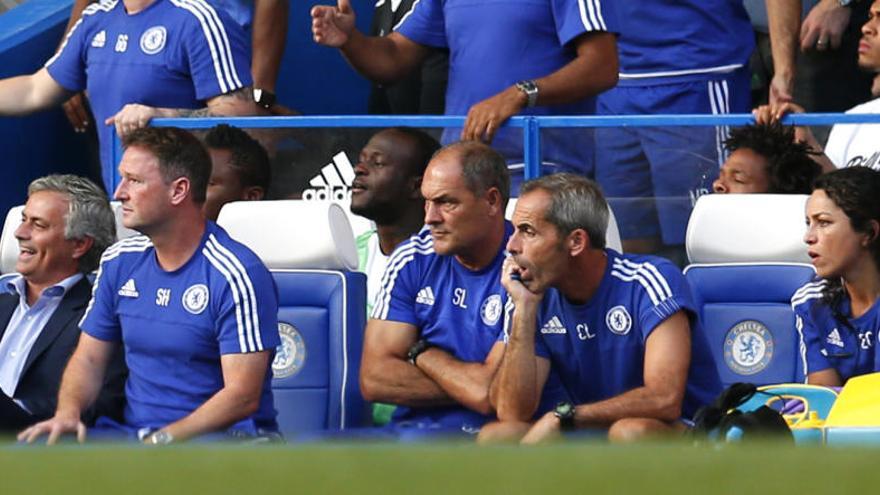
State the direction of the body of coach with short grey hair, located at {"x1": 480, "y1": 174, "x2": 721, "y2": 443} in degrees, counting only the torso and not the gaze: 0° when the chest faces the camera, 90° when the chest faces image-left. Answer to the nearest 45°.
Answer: approximately 45°

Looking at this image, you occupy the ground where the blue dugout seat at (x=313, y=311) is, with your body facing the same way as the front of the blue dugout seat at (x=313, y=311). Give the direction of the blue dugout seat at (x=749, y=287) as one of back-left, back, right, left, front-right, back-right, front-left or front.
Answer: back-left

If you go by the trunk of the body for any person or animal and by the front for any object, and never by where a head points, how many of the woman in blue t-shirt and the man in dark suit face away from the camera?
0

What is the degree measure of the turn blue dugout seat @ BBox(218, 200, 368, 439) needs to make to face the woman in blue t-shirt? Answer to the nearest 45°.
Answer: approximately 135° to its left

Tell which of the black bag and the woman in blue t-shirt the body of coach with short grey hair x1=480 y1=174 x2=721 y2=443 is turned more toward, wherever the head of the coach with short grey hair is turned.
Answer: the black bag

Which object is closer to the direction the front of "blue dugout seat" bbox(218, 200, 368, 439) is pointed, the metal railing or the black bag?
the black bag

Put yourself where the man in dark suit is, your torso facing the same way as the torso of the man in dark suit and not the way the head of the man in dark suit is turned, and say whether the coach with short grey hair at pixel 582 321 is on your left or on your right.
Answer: on your left

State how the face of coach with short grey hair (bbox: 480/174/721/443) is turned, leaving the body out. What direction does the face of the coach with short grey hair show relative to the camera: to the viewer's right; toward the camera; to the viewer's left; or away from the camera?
to the viewer's left

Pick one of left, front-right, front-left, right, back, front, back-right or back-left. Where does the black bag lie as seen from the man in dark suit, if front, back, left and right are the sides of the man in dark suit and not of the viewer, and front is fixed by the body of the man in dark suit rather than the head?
left
